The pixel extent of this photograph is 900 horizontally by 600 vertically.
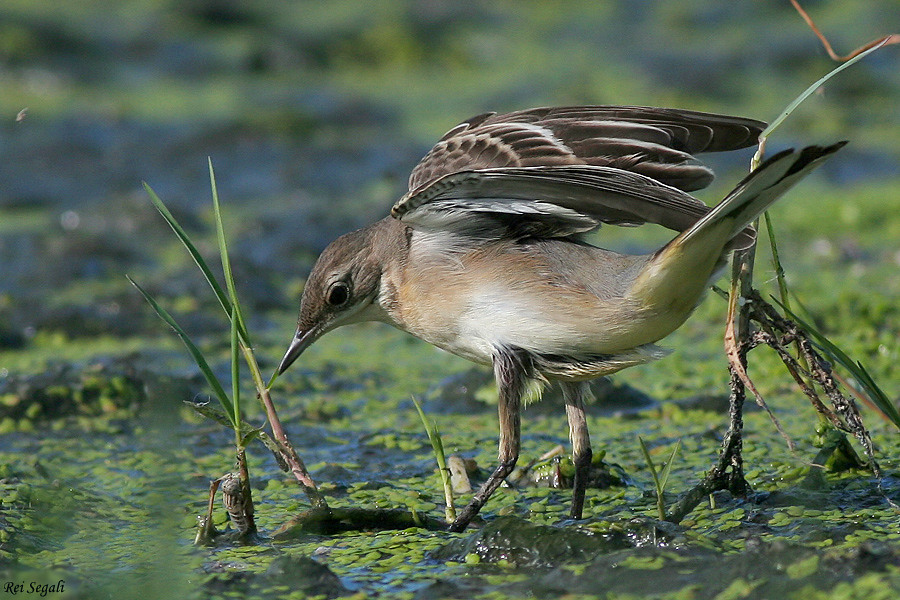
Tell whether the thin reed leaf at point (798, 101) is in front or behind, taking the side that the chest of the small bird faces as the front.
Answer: behind

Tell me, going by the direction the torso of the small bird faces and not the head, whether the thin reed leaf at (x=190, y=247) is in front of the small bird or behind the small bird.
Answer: in front

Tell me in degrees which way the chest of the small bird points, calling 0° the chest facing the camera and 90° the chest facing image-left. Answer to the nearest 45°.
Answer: approximately 90°

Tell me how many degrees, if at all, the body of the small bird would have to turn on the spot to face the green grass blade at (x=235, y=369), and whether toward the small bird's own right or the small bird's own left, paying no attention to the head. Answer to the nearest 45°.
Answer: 0° — it already faces it

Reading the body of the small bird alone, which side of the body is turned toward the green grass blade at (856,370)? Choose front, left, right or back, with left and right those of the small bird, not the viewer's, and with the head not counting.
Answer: back

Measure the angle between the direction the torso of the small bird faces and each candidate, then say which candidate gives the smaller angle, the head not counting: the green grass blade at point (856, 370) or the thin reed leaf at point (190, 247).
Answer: the thin reed leaf

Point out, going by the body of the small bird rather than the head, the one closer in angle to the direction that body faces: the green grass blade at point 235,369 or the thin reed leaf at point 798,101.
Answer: the green grass blade
